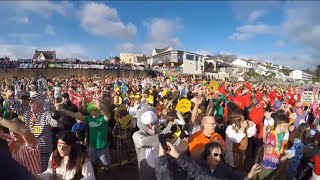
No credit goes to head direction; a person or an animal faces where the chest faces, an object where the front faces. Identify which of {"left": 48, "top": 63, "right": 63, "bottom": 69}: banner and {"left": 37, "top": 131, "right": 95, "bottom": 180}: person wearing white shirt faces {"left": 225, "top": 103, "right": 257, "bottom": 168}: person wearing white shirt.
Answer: the banner

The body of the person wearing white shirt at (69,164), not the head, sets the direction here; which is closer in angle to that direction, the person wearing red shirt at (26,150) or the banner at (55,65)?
the person wearing red shirt

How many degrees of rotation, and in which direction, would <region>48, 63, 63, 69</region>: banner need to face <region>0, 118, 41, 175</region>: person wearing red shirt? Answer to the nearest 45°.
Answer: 0° — it already faces them

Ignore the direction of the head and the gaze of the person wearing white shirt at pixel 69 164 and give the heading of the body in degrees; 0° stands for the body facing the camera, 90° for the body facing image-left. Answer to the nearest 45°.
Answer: approximately 45°

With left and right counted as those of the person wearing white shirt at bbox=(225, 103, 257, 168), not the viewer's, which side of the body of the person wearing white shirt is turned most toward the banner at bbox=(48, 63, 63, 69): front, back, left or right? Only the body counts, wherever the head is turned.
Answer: back

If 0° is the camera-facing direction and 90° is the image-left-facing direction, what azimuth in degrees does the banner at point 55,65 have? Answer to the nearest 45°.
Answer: approximately 0°

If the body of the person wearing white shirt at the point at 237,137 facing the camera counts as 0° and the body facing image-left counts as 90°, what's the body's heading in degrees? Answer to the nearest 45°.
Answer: approximately 315°

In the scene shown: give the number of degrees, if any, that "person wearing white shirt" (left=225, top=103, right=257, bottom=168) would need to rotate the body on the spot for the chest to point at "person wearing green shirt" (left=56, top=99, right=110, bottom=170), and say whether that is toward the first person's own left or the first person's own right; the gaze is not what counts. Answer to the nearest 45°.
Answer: approximately 135° to the first person's own right

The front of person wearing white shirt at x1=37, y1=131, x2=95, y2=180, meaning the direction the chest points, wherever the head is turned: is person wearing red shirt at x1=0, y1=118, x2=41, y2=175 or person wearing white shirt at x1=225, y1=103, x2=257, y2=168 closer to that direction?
the person wearing red shirt

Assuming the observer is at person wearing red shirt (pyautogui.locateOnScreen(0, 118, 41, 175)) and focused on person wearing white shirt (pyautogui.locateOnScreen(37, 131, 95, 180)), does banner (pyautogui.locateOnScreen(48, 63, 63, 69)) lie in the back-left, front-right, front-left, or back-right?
back-left

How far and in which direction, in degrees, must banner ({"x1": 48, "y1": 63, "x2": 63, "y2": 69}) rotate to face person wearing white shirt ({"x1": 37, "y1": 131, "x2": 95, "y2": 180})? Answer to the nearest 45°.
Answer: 0° — it already faces them
